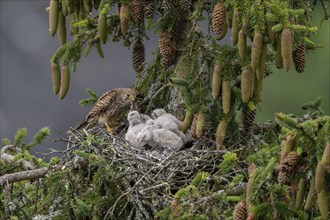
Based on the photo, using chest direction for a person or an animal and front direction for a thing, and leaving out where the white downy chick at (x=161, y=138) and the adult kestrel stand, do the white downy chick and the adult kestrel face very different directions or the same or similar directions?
very different directions

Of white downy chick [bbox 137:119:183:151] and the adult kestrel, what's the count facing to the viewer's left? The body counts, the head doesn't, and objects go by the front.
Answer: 1

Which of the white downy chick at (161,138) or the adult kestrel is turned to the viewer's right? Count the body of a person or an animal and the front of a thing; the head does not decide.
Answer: the adult kestrel

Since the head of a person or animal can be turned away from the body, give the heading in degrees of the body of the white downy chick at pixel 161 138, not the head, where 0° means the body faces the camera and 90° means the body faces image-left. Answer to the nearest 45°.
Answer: approximately 90°

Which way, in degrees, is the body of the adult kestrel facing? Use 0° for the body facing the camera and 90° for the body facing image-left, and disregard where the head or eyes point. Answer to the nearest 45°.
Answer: approximately 270°
